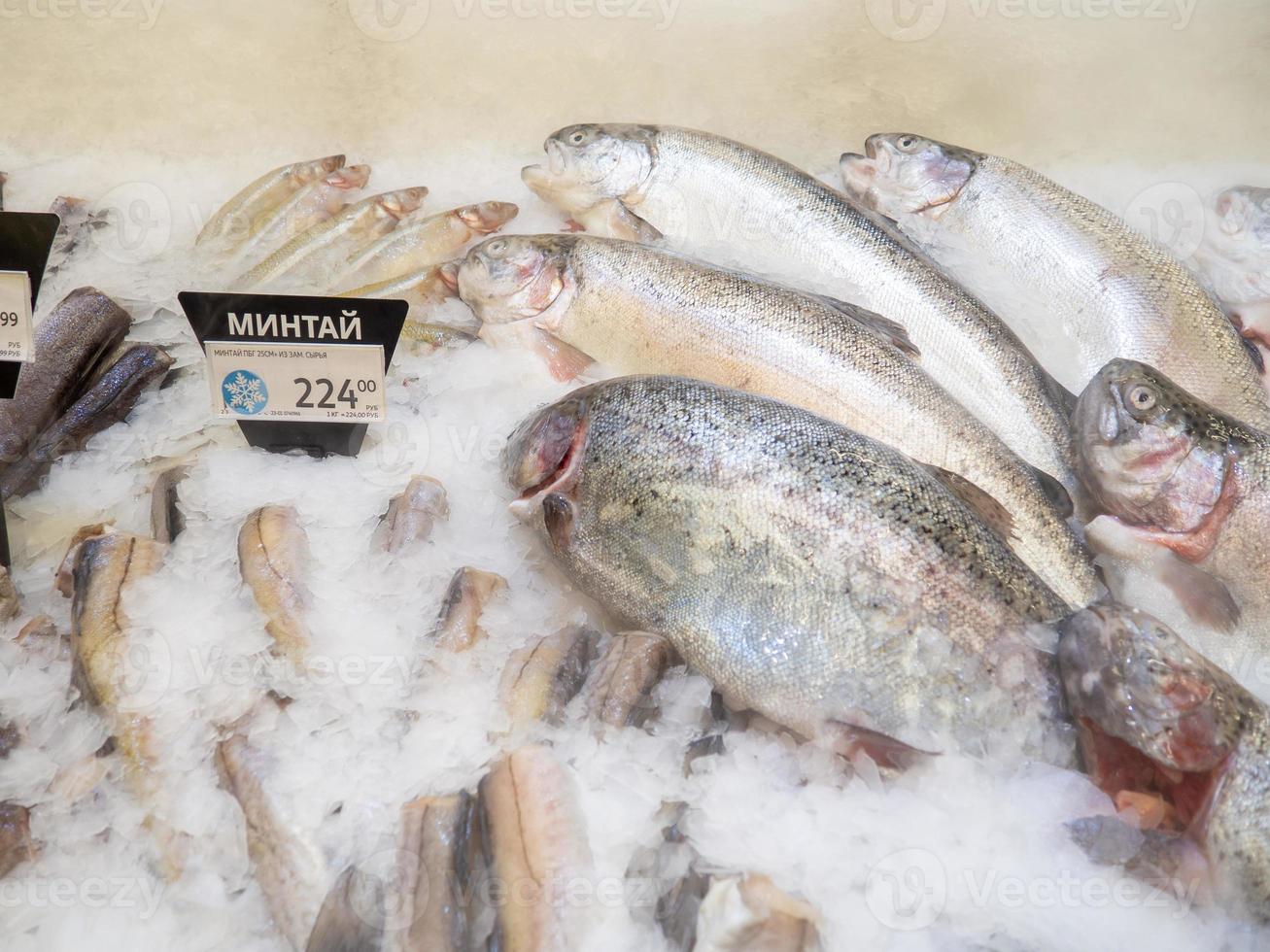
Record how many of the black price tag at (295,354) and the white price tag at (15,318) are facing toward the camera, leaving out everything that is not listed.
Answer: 2

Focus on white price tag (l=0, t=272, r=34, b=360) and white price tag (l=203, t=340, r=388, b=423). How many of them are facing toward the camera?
2

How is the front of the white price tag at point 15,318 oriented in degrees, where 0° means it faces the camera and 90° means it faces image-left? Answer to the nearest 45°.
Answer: approximately 0°

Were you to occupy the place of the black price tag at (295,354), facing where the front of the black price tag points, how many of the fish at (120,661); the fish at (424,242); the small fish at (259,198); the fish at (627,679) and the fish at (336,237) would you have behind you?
3

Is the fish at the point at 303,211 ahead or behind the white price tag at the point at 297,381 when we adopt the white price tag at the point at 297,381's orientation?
behind

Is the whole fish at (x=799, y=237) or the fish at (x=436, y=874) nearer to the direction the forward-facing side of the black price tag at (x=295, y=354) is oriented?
the fish

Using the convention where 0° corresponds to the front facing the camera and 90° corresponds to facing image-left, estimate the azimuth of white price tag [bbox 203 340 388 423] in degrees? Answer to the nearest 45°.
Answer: approximately 0°

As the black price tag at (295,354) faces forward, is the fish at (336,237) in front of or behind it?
behind
